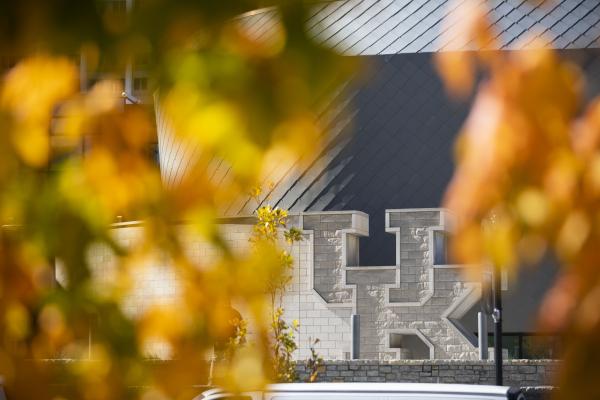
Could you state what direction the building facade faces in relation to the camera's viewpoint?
facing the viewer
